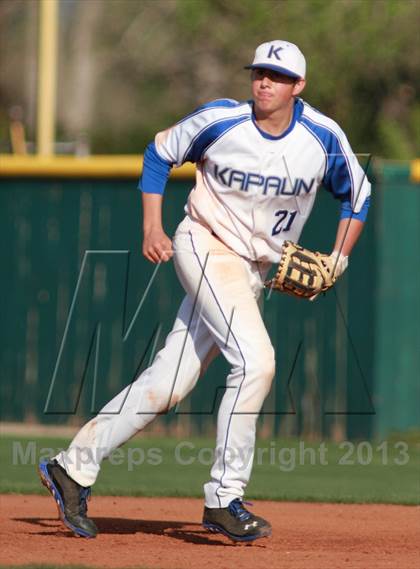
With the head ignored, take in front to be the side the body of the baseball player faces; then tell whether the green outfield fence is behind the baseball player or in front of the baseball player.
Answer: behind

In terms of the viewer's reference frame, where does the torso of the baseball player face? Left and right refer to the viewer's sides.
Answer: facing the viewer and to the right of the viewer
